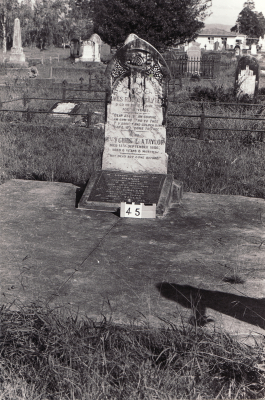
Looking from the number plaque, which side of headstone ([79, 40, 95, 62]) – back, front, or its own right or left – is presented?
front

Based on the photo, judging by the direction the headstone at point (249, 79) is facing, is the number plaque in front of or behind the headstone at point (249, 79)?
in front

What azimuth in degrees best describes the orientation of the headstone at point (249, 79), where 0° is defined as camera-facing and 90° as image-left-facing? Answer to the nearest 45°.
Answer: approximately 0°

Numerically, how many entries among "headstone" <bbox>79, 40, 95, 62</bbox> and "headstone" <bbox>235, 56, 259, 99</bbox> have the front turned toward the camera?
2

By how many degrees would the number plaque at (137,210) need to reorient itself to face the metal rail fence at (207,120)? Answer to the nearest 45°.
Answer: approximately 180°
